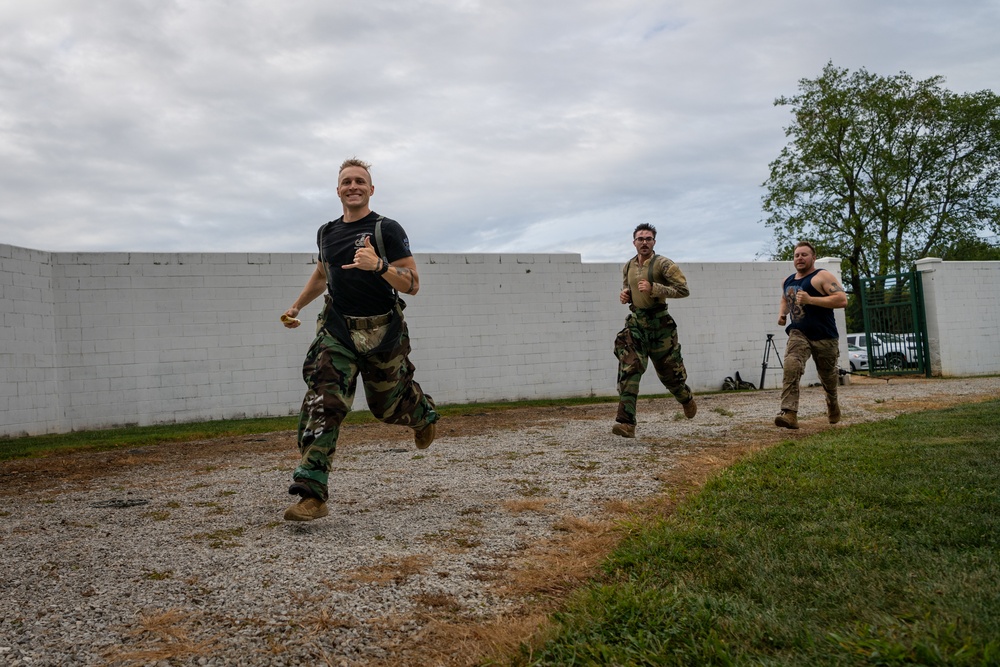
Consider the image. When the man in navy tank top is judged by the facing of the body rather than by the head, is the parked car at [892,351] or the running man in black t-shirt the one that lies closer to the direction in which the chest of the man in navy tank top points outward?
the running man in black t-shirt

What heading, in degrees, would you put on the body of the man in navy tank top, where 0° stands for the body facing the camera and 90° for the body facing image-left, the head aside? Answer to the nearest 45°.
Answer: approximately 45°

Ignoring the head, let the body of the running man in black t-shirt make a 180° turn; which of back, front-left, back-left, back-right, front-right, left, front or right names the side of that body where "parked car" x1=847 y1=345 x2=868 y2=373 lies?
front

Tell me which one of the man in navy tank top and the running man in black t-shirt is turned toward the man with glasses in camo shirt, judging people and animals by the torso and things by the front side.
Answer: the man in navy tank top

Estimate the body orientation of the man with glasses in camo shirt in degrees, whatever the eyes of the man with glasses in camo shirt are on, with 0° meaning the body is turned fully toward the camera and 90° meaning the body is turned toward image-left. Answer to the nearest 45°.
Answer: approximately 45°

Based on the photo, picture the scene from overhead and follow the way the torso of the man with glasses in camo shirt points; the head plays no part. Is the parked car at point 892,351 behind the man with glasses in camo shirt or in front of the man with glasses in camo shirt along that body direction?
behind

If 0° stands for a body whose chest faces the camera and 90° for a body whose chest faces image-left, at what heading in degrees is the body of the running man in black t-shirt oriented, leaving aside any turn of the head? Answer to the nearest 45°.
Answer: approximately 45°

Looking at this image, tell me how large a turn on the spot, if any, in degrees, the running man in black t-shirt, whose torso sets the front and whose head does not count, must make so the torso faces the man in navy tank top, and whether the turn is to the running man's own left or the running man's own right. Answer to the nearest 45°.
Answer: approximately 180°

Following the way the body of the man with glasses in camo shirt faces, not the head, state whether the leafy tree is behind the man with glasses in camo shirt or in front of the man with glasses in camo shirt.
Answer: behind
